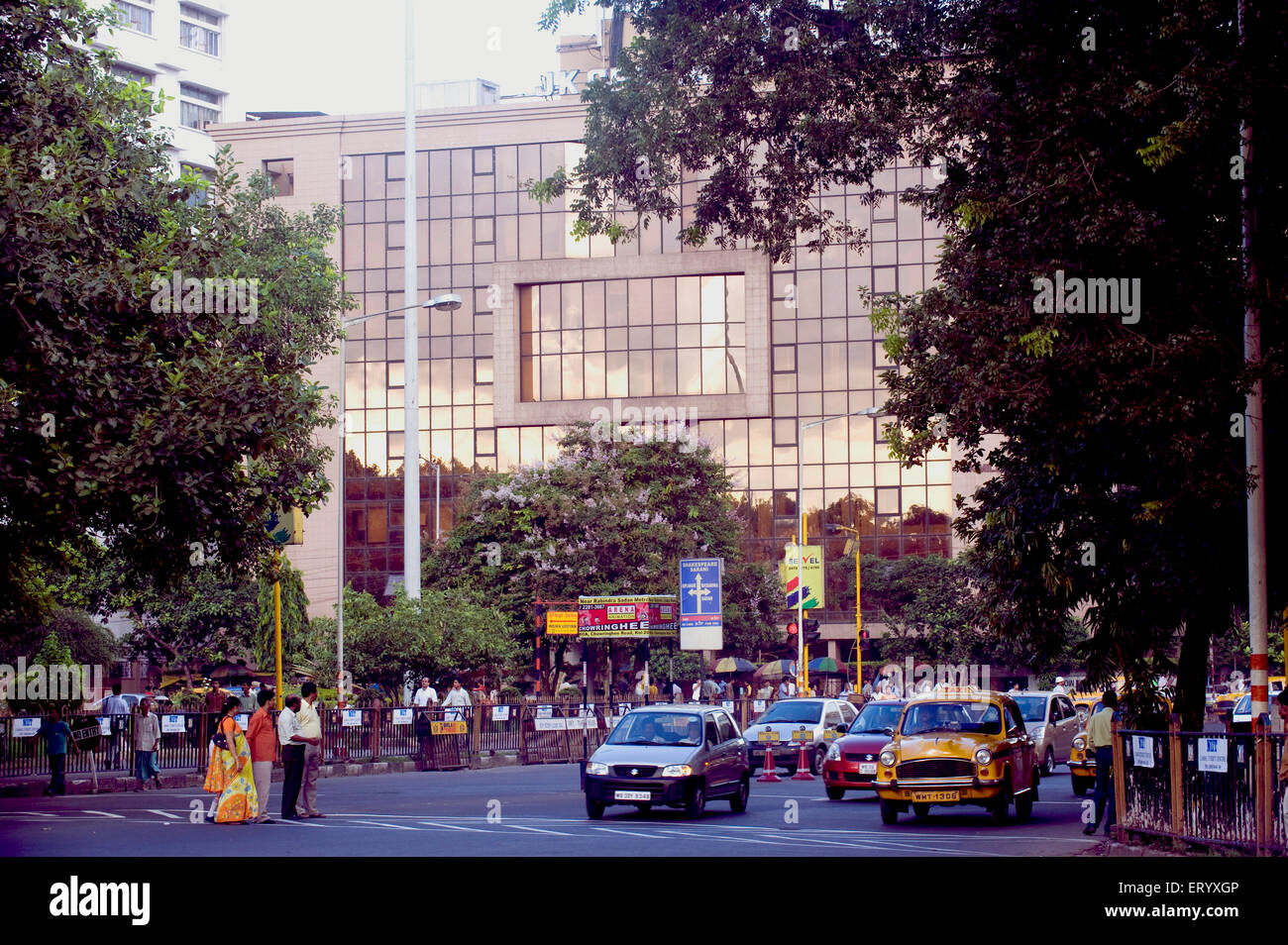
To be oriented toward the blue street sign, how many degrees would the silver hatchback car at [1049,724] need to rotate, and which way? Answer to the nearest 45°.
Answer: approximately 90° to its right

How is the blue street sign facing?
toward the camera

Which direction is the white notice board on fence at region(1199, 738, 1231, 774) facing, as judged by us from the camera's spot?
facing the viewer

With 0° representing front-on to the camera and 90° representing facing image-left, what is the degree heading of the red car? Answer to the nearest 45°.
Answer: approximately 45°

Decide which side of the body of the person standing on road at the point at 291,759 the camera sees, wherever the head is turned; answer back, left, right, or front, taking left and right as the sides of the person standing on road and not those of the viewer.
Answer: right

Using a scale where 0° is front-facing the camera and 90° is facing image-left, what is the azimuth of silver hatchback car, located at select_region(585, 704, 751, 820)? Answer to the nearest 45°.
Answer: approximately 45°

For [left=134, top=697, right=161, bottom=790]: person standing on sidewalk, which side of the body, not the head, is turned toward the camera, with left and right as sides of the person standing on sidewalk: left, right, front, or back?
front

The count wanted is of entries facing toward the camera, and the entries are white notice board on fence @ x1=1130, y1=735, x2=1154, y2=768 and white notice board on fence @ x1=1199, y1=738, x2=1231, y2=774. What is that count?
2

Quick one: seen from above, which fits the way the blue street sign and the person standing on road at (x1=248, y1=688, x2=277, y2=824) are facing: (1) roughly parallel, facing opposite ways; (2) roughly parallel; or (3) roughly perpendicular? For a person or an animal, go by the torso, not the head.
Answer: roughly perpendicular

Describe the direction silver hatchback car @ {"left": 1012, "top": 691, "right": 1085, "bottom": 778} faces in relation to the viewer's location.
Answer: facing the viewer and to the left of the viewer
